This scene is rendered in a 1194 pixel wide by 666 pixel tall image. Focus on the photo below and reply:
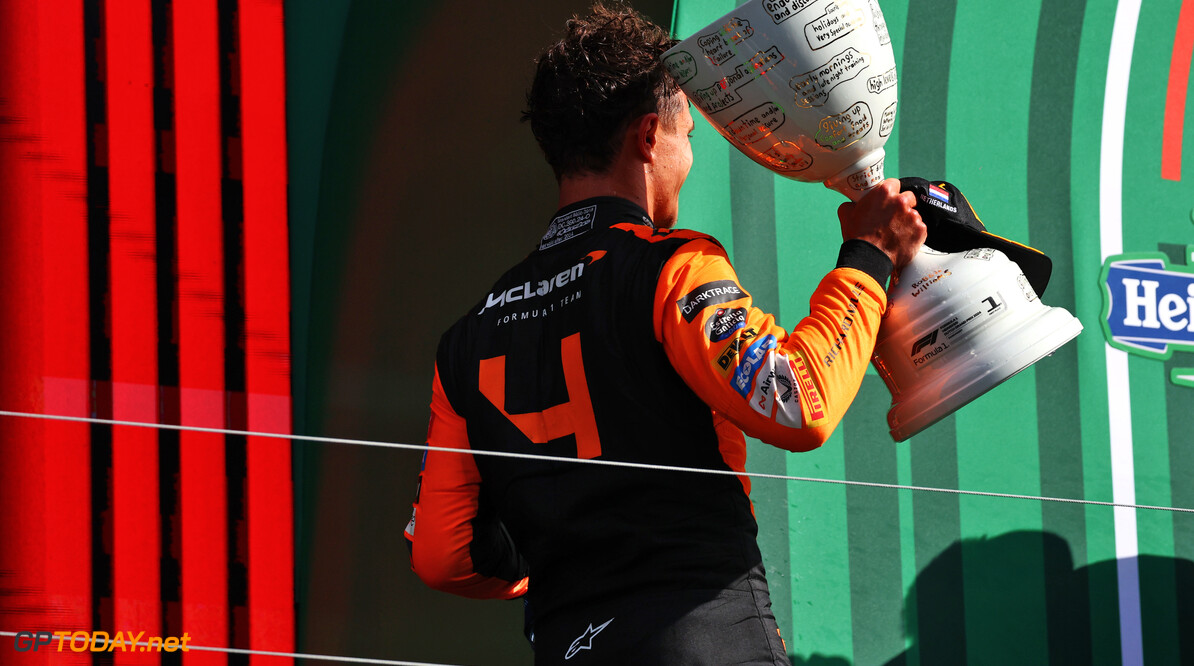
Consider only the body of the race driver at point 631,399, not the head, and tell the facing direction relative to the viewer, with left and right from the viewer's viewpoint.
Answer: facing away from the viewer and to the right of the viewer
